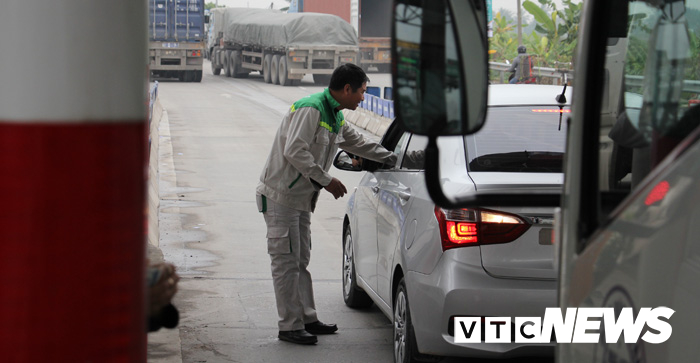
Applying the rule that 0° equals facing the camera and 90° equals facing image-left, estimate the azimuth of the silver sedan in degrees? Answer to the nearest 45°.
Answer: approximately 135°

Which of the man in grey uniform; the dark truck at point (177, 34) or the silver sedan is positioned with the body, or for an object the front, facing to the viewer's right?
the man in grey uniform

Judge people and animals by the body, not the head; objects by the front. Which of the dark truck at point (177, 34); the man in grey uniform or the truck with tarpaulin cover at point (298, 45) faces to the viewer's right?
the man in grey uniform

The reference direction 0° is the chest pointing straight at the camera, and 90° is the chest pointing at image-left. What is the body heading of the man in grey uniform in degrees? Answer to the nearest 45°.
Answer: approximately 270°

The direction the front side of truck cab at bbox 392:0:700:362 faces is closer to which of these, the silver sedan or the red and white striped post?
the silver sedan

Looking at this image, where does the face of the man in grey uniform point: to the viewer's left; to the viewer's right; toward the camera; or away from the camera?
to the viewer's right
